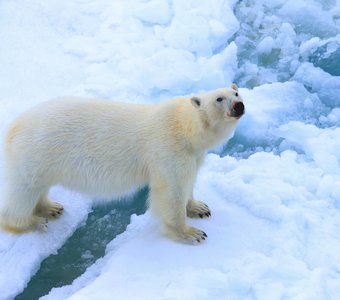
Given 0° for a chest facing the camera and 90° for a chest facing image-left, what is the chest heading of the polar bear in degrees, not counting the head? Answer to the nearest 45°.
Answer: approximately 270°
